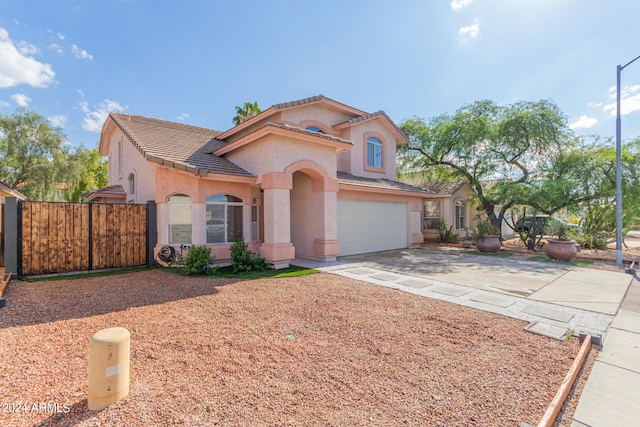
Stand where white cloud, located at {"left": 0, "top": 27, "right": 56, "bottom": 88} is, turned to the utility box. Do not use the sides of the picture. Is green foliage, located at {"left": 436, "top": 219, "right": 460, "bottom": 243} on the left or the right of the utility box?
left

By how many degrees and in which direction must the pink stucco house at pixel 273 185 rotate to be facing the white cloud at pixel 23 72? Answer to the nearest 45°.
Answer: approximately 180°

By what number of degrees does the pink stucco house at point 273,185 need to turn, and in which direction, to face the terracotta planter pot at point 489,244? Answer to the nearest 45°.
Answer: approximately 45° to its left

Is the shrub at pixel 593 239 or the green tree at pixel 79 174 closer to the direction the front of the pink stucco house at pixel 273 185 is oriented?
the shrub

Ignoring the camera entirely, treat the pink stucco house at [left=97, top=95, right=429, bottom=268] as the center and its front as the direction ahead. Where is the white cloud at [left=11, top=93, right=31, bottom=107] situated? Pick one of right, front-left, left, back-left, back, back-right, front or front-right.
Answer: back

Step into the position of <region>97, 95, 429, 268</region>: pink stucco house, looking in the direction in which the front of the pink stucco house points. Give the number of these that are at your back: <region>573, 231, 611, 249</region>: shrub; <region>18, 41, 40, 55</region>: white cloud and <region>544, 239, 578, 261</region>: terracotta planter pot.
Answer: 1

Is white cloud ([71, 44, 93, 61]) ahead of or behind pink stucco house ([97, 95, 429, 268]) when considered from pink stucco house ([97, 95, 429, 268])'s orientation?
behind

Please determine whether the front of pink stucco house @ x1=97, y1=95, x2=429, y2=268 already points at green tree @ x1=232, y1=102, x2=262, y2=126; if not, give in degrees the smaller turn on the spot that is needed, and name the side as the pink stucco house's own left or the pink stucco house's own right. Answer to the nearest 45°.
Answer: approximately 135° to the pink stucco house's own left

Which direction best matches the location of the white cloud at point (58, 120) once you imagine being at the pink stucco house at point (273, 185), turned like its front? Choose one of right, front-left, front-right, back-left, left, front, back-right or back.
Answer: back

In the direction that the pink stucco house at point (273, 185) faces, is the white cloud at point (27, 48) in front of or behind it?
behind

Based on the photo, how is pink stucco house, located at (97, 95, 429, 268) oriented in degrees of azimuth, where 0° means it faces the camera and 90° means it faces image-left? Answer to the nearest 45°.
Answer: approximately 315°

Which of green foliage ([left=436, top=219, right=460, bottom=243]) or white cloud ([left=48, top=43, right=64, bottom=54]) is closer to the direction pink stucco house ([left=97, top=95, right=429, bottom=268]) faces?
the green foliage

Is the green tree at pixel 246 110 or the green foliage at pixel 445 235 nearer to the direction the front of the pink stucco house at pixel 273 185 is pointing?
the green foliage

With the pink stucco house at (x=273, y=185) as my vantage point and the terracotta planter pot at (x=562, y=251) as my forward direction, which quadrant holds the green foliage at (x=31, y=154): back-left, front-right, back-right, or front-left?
back-left
